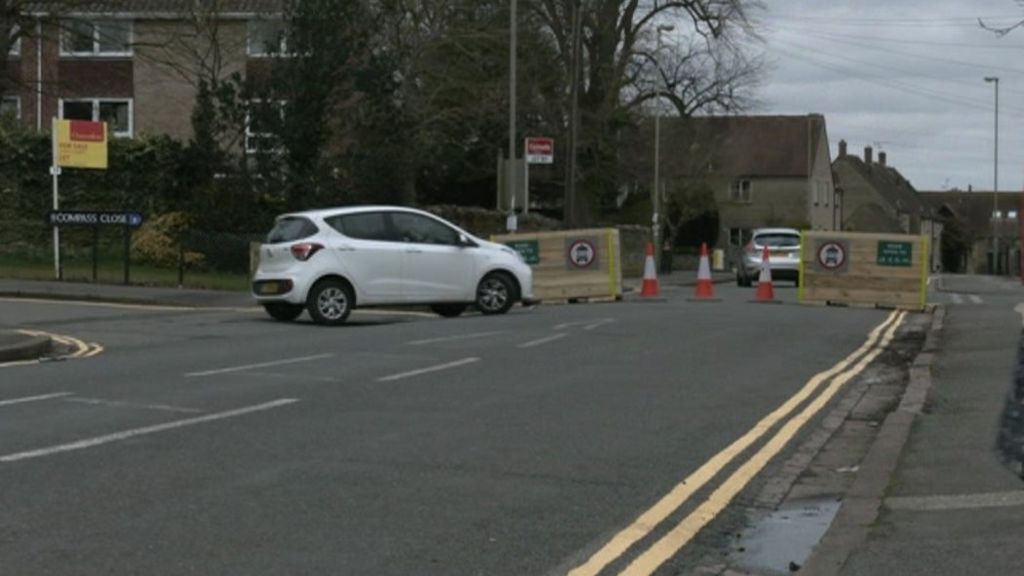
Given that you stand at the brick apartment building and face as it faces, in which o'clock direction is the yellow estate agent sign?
The yellow estate agent sign is roughly at 12 o'clock from the brick apartment building.

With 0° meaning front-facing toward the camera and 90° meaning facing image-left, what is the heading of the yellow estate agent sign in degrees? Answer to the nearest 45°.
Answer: approximately 0°

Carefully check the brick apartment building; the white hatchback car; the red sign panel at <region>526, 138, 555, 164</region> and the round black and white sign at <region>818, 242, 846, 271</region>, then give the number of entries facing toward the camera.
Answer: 3

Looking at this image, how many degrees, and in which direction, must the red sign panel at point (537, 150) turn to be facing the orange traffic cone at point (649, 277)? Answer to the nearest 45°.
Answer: approximately 45° to its left

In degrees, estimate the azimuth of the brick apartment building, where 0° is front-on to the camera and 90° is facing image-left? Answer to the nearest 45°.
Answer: approximately 0°

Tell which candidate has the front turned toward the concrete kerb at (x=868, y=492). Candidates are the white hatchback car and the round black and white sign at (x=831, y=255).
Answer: the round black and white sign

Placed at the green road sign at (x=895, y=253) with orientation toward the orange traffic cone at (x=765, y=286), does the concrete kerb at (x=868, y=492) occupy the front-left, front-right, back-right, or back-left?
back-left

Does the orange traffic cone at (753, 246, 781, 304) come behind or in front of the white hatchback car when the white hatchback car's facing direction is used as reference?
in front

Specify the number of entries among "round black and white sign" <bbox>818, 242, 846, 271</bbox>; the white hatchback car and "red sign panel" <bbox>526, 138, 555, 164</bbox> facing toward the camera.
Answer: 2

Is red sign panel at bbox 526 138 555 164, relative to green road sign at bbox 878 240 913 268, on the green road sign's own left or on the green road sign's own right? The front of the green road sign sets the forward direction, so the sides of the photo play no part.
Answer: on the green road sign's own right
